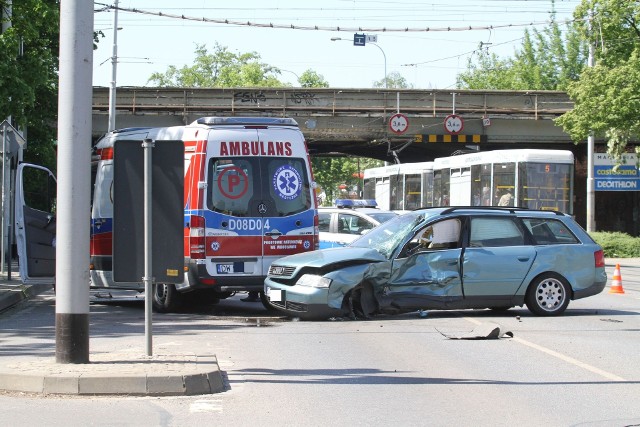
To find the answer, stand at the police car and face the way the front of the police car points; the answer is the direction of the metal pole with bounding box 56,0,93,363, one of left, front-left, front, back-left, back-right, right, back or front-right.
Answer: front-right

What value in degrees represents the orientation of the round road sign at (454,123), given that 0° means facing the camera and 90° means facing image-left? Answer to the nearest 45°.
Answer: approximately 0°

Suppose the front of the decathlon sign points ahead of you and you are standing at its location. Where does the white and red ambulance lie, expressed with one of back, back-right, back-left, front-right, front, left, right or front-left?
front

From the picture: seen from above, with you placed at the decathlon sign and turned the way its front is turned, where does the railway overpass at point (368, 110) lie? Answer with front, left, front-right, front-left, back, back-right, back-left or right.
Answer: right

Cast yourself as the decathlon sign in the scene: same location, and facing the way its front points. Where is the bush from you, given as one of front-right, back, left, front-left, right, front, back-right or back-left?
front

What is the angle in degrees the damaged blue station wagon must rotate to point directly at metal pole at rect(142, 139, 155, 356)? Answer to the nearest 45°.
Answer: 0° — it already faces it

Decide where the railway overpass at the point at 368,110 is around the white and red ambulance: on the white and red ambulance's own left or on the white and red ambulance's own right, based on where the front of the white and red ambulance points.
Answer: on the white and red ambulance's own right

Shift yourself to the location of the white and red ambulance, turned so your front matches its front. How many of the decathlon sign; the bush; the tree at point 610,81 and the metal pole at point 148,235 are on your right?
3

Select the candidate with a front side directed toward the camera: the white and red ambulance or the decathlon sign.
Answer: the decathlon sign

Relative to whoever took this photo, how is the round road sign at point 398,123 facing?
facing the viewer

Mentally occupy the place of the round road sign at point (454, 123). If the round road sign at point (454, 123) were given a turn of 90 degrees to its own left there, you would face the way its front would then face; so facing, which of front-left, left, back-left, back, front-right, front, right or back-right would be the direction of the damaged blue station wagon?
right

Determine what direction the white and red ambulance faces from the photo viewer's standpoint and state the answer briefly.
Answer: facing away from the viewer and to the left of the viewer

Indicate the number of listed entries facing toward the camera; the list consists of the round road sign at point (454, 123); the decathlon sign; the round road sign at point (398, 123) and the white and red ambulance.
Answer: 3

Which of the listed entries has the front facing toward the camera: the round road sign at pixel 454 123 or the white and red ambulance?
the round road sign
